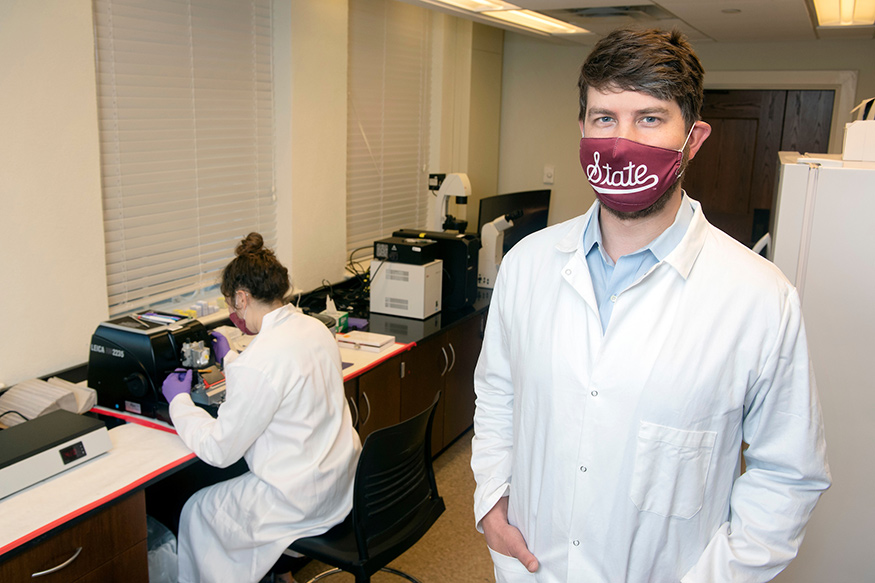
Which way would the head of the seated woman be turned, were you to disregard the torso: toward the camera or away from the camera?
away from the camera

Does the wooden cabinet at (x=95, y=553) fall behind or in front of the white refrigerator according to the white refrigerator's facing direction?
in front

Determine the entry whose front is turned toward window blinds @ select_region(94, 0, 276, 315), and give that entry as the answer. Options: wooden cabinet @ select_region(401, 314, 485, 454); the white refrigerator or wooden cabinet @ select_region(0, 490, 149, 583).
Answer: the white refrigerator

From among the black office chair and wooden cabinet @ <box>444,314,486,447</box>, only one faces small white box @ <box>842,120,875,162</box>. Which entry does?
the wooden cabinet

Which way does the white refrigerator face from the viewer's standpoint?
to the viewer's left

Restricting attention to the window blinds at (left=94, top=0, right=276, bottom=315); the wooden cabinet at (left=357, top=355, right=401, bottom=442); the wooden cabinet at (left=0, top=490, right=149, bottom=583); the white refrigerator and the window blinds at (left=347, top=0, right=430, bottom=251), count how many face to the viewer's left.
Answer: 1

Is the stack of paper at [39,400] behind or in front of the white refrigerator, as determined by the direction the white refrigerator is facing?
in front

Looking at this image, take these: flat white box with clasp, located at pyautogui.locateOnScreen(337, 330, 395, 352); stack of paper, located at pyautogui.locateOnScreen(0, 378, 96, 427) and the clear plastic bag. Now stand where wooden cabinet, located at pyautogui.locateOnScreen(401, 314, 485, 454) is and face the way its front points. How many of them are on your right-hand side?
3

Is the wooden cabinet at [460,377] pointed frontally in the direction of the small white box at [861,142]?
yes

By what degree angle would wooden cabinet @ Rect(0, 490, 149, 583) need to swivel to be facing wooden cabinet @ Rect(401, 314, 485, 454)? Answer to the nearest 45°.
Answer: approximately 90° to its left

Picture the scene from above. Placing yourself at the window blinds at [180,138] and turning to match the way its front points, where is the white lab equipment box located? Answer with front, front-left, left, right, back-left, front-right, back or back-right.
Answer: front-left

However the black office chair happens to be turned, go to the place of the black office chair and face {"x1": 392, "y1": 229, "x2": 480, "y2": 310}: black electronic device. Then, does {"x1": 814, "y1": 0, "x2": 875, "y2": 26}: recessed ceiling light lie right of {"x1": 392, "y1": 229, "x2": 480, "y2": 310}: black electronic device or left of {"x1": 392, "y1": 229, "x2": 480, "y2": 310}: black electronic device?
right

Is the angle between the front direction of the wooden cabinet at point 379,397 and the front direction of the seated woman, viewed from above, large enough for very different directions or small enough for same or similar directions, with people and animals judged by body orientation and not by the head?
very different directions

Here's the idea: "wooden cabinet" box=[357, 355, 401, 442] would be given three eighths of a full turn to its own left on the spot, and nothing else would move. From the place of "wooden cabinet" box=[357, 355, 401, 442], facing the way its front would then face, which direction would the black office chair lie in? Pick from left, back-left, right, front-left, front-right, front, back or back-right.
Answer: back

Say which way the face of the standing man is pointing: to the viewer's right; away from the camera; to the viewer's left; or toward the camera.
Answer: toward the camera

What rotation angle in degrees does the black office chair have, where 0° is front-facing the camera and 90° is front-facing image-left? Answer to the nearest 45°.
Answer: approximately 135°

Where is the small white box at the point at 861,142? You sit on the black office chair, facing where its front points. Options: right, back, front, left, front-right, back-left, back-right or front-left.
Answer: back-right

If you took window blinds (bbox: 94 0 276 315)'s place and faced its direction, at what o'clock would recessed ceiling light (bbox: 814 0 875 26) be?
The recessed ceiling light is roughly at 11 o'clock from the window blinds.

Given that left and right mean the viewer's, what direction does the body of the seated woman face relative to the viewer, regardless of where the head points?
facing away from the viewer and to the left of the viewer

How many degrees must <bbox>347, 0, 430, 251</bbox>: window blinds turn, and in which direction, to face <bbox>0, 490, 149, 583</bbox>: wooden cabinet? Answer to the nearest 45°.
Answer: approximately 45° to its right
